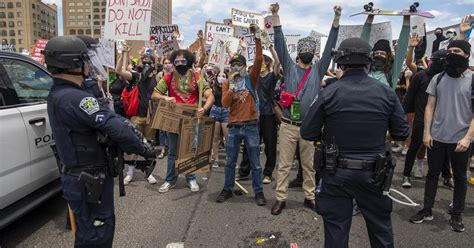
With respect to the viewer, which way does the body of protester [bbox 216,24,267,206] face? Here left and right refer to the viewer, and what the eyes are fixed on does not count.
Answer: facing the viewer

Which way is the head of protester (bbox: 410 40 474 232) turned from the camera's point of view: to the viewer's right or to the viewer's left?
to the viewer's left

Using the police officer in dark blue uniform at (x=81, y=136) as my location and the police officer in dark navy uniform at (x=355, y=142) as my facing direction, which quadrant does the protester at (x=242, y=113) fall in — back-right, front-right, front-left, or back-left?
front-left

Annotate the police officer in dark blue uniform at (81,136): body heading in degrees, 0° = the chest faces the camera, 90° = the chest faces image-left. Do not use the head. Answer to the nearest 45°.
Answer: approximately 225°

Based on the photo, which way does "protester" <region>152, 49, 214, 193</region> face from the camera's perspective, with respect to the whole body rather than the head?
toward the camera

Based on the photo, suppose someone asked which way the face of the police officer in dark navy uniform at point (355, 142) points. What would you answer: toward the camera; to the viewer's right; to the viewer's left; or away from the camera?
away from the camera

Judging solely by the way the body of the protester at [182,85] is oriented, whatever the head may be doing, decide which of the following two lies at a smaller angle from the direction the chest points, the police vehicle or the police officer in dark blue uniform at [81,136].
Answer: the police officer in dark blue uniform

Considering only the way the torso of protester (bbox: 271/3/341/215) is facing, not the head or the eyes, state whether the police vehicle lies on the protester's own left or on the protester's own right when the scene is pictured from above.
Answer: on the protester's own right

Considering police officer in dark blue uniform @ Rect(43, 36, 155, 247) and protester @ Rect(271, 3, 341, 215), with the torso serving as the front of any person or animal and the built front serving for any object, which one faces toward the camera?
the protester

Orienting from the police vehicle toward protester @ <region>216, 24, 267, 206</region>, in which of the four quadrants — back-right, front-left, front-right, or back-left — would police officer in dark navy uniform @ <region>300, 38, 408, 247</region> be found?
front-right

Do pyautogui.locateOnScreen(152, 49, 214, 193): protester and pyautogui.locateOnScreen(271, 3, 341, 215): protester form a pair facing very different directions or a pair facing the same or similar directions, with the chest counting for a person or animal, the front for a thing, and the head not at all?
same or similar directions

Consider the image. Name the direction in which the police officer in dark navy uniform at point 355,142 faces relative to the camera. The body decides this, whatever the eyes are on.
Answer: away from the camera

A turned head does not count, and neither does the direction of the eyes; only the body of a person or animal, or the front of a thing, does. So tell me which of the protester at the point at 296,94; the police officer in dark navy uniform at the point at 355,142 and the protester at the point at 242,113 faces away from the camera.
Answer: the police officer in dark navy uniform

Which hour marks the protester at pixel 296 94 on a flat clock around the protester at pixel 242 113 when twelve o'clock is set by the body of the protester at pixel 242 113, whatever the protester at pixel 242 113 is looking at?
the protester at pixel 296 94 is roughly at 10 o'clock from the protester at pixel 242 113.

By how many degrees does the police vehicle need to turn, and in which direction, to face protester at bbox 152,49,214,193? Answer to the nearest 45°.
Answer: approximately 45° to its right

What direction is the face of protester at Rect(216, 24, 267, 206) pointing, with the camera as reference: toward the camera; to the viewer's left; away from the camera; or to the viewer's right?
toward the camera

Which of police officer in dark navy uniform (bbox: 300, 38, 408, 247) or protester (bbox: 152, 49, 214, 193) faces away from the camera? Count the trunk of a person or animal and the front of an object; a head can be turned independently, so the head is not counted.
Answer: the police officer in dark navy uniform

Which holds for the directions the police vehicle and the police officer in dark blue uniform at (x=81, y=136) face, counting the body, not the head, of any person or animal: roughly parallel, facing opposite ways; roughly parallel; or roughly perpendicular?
roughly parallel
